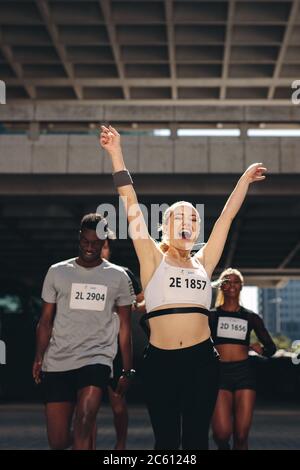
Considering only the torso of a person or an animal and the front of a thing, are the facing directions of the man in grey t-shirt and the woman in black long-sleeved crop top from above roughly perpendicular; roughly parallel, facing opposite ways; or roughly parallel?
roughly parallel

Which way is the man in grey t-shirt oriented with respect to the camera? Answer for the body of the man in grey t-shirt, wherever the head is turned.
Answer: toward the camera

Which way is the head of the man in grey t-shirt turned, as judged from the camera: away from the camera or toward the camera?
toward the camera

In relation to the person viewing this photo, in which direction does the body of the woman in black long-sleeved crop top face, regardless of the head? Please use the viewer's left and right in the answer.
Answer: facing the viewer

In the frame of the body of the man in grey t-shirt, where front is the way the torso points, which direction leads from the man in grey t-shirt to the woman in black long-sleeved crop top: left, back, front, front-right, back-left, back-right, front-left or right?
back-left

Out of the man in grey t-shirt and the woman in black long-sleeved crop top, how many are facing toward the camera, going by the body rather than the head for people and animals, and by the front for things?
2

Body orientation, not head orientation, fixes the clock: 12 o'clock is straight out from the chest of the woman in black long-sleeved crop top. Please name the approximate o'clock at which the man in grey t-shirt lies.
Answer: The man in grey t-shirt is roughly at 1 o'clock from the woman in black long-sleeved crop top.

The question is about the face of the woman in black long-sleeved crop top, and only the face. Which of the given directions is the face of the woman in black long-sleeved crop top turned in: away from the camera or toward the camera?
toward the camera
